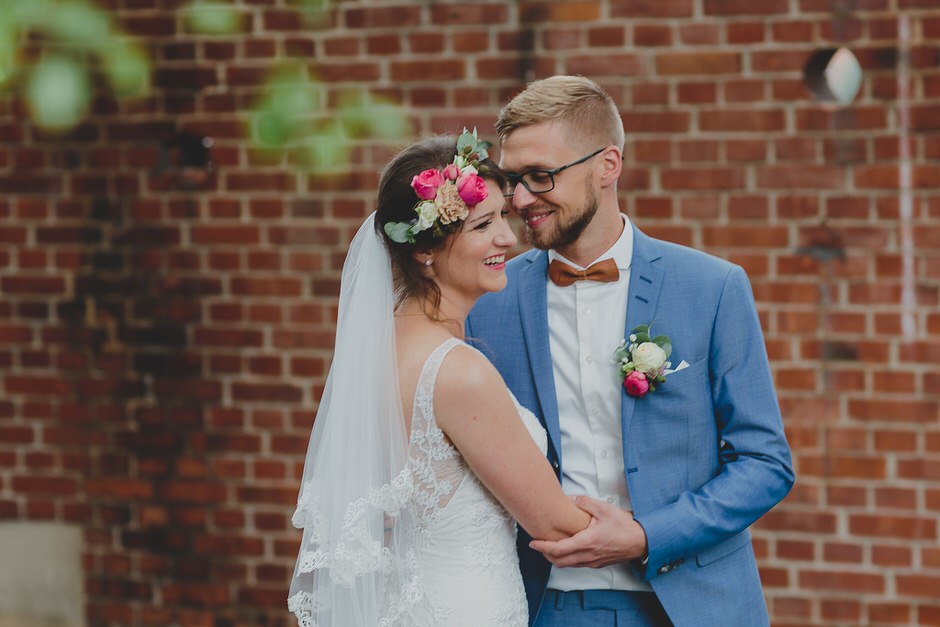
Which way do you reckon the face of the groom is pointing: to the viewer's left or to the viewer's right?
to the viewer's left

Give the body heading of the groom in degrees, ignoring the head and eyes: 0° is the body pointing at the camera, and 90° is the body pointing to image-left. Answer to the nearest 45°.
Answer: approximately 45°
